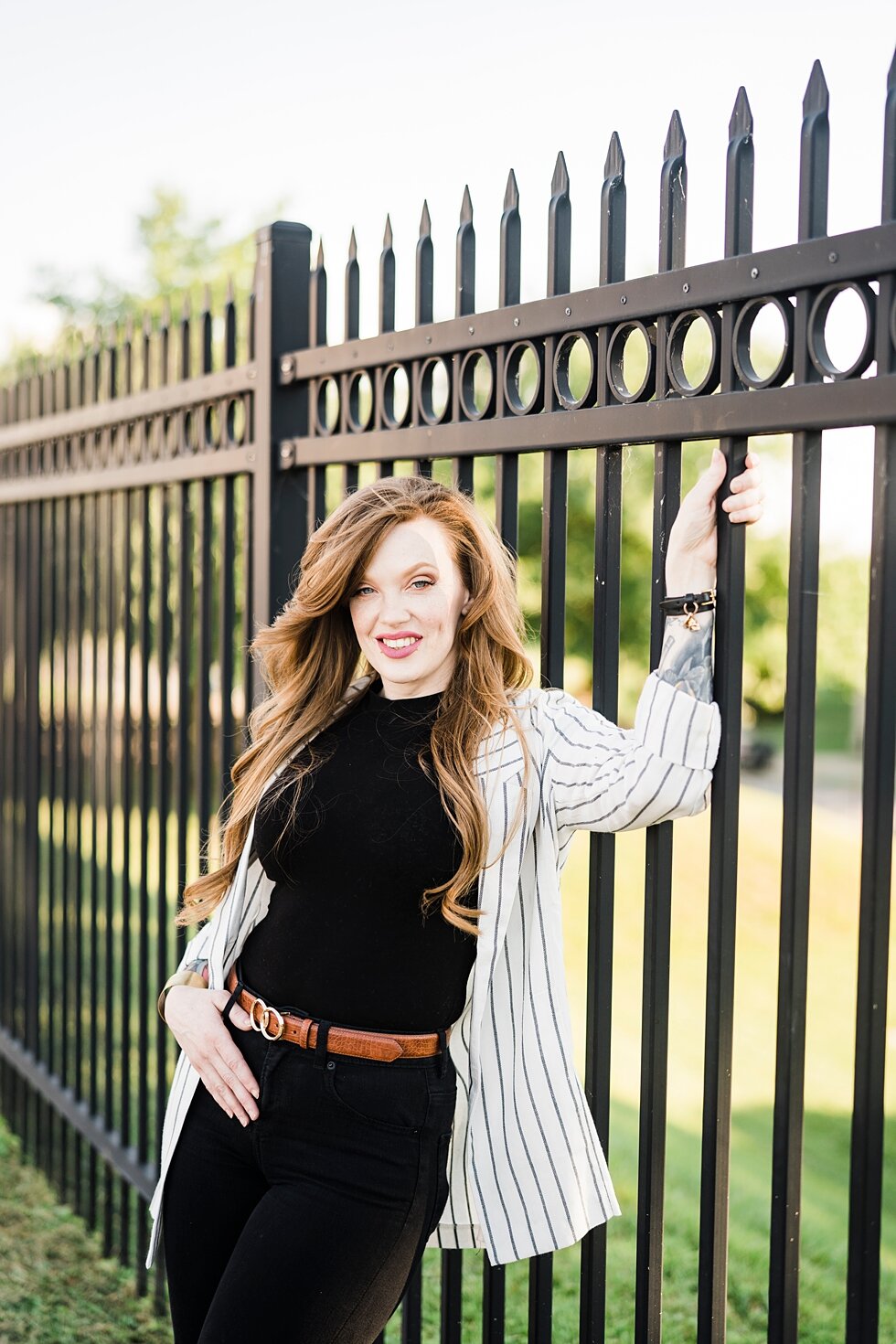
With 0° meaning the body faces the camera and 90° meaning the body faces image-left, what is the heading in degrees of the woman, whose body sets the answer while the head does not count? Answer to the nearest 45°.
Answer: approximately 45°
